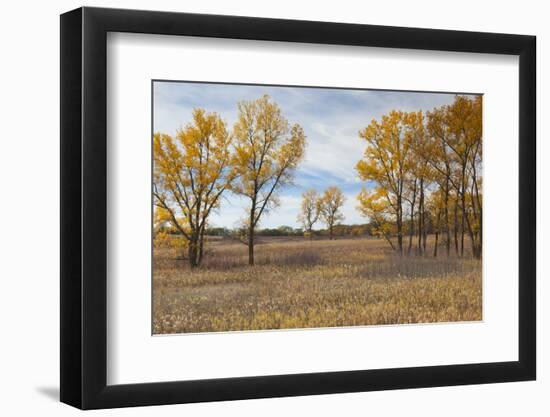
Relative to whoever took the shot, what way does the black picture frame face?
facing the viewer and to the right of the viewer
